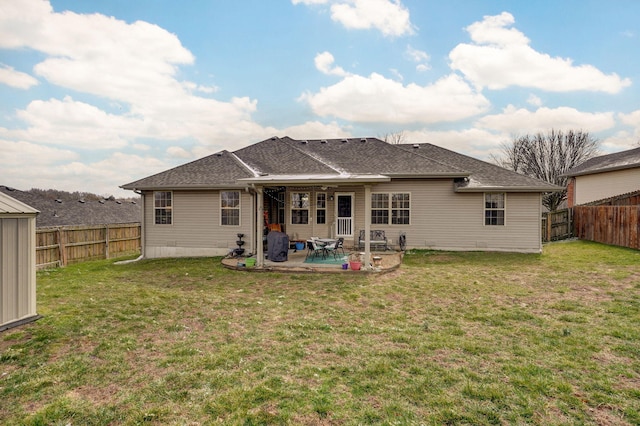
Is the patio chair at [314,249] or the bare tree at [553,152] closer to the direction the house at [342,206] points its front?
the bare tree

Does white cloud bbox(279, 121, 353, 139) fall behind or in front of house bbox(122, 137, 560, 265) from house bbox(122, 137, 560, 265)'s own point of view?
in front

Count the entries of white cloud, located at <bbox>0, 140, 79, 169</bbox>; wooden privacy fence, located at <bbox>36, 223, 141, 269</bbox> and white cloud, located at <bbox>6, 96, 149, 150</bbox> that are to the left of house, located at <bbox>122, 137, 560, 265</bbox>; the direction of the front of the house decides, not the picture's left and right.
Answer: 3

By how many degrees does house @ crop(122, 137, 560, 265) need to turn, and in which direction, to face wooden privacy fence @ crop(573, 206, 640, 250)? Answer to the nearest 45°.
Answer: approximately 90° to its right

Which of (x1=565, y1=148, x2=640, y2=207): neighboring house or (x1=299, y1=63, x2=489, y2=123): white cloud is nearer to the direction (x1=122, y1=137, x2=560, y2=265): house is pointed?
the white cloud

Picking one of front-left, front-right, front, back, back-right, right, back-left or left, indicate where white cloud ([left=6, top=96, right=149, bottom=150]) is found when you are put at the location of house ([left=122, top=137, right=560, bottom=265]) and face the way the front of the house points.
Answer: left

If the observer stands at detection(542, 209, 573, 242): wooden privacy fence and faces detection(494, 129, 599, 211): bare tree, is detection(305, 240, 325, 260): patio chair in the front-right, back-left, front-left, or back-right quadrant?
back-left

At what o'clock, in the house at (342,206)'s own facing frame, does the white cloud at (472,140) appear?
The white cloud is roughly at 1 o'clock from the house.

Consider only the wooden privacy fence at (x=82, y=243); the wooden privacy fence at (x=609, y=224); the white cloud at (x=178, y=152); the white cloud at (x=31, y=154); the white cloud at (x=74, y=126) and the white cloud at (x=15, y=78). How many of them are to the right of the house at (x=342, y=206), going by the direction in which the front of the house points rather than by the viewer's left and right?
1

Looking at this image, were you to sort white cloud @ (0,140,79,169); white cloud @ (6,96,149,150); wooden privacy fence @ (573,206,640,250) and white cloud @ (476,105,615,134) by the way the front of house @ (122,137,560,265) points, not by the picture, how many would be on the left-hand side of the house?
2

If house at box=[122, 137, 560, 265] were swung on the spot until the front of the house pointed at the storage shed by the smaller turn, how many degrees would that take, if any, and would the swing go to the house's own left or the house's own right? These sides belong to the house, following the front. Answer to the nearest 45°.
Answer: approximately 135° to the house's own left

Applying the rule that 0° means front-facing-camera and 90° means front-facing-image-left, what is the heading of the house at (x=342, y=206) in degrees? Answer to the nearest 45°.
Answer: approximately 180°
